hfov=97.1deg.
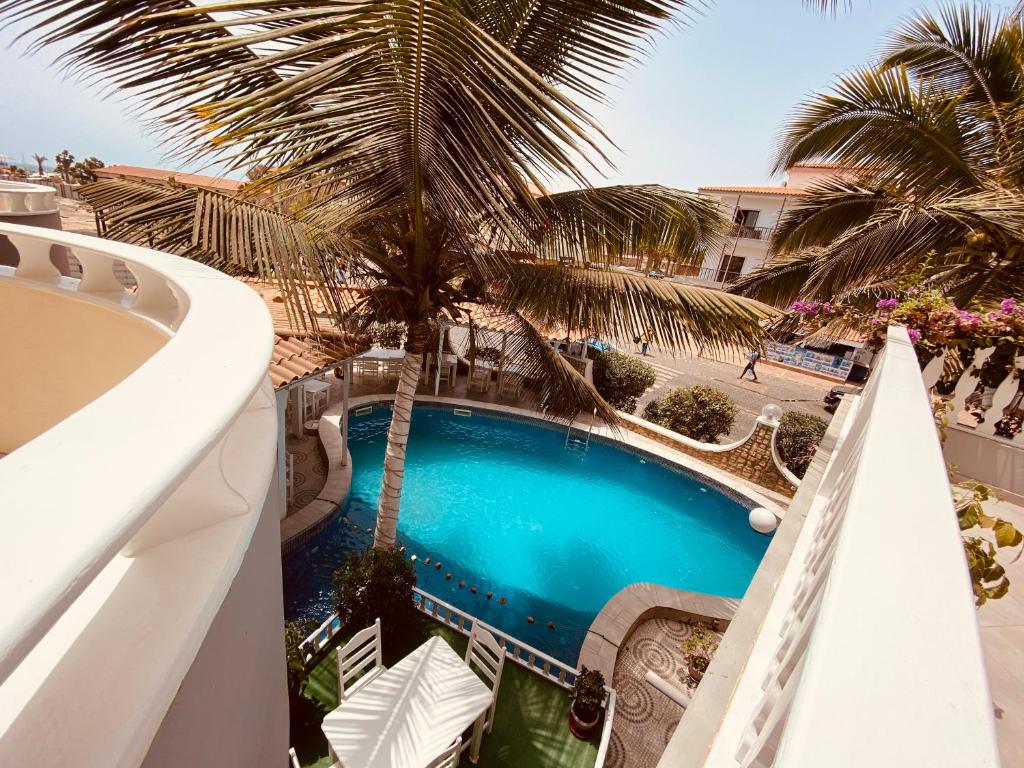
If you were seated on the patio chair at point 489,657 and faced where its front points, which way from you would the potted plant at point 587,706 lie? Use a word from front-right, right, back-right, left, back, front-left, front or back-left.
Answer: back-left

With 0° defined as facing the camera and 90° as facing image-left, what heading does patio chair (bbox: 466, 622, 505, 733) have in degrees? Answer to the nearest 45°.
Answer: approximately 45°

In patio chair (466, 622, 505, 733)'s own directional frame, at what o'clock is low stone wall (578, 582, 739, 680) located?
The low stone wall is roughly at 6 o'clock from the patio chair.

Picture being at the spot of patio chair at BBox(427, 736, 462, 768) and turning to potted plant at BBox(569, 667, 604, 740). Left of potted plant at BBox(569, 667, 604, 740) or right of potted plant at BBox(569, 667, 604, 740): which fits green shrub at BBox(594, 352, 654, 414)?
left

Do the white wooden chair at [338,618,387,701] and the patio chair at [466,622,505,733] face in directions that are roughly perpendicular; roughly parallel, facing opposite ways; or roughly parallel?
roughly perpendicular

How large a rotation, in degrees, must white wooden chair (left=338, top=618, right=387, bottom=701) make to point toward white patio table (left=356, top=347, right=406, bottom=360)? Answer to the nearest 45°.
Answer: approximately 135° to its left

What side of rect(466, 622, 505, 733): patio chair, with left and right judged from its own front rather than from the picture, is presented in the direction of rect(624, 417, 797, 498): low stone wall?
back

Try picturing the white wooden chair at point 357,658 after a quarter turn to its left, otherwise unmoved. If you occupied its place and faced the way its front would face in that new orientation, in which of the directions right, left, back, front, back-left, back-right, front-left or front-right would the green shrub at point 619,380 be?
front

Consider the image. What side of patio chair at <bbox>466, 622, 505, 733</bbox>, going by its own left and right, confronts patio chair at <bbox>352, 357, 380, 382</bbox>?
right

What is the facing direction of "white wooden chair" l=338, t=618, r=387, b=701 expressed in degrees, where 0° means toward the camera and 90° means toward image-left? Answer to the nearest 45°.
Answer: approximately 315°

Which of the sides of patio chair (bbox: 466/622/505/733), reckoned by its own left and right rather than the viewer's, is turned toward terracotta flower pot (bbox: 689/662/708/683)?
back

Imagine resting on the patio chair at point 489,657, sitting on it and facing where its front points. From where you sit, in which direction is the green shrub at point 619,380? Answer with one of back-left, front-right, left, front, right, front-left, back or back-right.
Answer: back-right
